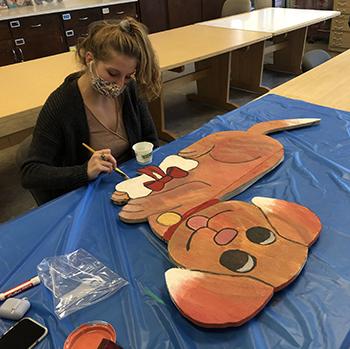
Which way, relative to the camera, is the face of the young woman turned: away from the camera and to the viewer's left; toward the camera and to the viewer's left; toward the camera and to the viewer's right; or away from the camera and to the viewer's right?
toward the camera and to the viewer's right

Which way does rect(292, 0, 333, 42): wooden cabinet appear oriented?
toward the camera

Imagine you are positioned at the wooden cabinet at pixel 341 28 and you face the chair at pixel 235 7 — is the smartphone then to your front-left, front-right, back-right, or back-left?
front-left

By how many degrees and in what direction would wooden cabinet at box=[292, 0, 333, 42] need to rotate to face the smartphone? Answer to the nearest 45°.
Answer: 0° — it already faces it

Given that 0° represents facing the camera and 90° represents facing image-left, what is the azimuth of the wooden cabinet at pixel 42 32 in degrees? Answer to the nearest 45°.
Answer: approximately 315°

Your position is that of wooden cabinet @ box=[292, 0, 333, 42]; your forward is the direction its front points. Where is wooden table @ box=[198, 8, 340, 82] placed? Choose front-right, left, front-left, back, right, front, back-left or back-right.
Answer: front

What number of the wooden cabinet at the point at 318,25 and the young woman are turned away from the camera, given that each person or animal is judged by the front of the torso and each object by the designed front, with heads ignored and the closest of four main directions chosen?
0

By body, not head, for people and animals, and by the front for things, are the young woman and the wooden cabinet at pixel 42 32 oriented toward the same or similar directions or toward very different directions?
same or similar directions

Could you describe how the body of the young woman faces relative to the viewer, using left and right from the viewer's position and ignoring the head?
facing the viewer and to the right of the viewer

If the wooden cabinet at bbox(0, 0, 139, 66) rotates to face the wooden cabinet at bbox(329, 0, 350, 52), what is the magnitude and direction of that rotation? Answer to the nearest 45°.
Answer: approximately 45° to its left

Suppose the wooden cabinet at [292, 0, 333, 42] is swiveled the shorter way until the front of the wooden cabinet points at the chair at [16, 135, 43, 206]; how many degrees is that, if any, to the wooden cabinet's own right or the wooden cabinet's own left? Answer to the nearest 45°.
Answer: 0° — it already faces it

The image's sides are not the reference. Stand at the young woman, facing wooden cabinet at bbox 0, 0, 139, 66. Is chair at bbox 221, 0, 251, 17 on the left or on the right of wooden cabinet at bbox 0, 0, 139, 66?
right

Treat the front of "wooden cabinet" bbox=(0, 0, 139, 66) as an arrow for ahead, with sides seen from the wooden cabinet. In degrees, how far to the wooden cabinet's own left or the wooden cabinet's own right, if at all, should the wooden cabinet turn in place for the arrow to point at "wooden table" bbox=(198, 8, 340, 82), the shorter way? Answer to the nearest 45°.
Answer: approximately 45° to the wooden cabinet's own left

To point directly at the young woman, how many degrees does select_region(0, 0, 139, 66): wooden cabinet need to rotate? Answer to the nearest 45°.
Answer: approximately 45° to its right

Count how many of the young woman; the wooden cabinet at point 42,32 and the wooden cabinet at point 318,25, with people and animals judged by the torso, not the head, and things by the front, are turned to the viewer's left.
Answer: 0
